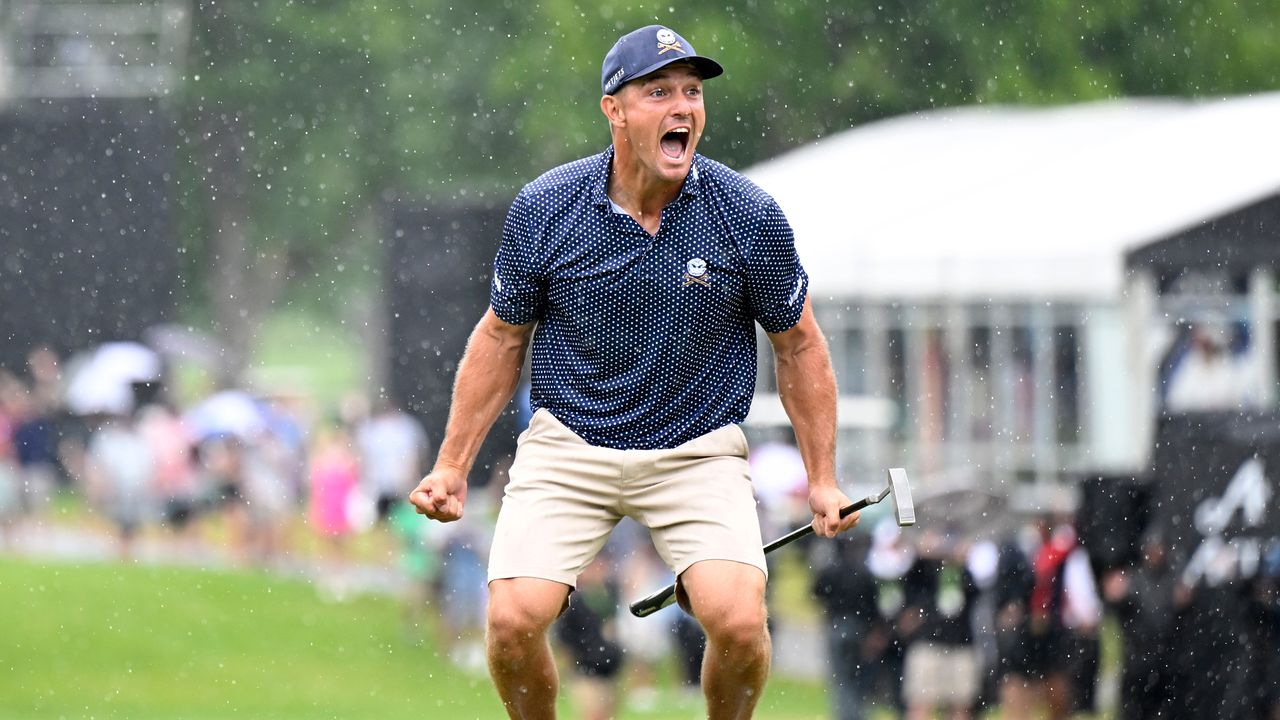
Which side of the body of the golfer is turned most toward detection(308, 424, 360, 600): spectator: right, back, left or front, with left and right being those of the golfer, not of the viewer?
back

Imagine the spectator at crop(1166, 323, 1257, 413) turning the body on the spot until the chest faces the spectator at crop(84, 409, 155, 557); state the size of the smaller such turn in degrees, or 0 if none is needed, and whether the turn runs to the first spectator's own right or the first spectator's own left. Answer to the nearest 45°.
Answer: approximately 90° to the first spectator's own right

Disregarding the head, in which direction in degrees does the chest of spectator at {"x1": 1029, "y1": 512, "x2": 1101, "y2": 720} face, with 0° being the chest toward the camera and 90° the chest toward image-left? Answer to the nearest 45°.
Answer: approximately 45°

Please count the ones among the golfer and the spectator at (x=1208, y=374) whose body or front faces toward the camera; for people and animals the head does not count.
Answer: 2

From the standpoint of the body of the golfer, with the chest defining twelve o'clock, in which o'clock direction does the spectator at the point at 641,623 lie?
The spectator is roughly at 6 o'clock from the golfer.

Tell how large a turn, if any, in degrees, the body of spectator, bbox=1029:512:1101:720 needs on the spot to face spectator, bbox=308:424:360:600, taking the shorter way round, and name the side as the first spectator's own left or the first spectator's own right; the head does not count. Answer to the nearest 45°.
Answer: approximately 90° to the first spectator's own right

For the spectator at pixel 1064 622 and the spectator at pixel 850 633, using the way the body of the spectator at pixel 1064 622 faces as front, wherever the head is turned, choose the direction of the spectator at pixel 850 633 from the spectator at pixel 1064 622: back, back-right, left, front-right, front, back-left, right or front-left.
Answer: front-right

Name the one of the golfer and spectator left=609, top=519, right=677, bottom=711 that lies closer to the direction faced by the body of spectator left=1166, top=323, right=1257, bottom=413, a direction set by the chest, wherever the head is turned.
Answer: the golfer

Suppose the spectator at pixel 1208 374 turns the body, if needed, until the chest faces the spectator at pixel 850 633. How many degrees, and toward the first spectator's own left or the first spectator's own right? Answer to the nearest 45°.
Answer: approximately 45° to the first spectator's own right

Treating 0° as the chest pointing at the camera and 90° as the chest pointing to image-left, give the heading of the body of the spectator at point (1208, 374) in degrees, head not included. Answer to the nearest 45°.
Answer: approximately 0°
